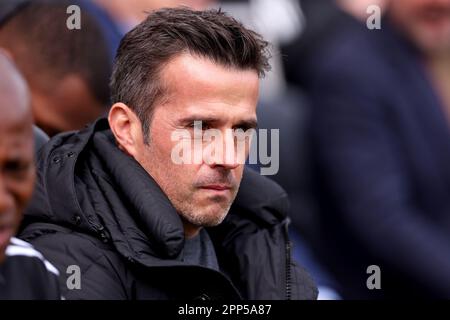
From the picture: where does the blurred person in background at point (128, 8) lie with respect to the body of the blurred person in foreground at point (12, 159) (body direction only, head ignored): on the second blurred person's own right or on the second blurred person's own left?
on the second blurred person's own left

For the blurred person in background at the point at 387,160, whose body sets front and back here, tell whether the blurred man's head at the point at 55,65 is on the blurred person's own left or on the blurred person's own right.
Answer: on the blurred person's own right

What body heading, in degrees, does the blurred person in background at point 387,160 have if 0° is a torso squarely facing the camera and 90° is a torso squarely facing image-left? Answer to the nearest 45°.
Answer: approximately 315°

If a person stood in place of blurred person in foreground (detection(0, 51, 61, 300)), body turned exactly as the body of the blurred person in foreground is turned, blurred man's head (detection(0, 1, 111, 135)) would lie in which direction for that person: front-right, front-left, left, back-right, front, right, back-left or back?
back-left

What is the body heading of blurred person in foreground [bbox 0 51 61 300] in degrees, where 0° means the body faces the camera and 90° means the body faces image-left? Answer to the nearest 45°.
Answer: approximately 315°

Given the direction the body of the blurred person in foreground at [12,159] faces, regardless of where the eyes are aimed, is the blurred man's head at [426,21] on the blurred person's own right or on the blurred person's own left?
on the blurred person's own left
